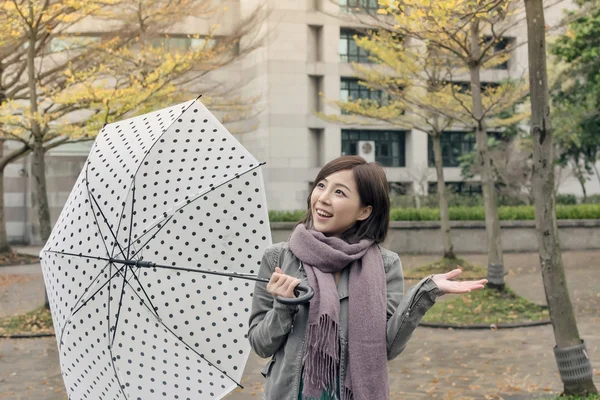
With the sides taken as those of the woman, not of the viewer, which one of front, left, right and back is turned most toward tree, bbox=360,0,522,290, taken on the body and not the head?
back

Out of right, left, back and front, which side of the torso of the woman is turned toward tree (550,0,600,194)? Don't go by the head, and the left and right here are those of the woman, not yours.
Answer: back

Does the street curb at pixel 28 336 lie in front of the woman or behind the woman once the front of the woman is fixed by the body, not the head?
behind

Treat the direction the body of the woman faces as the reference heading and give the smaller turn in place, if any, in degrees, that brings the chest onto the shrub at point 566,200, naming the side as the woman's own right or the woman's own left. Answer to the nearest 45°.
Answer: approximately 180°

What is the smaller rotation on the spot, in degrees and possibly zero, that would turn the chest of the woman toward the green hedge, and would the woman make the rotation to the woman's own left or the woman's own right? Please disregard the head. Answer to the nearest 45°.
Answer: approximately 180°

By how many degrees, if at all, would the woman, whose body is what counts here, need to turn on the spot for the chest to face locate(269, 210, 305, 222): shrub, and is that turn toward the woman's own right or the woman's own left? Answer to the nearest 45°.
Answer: approximately 180°

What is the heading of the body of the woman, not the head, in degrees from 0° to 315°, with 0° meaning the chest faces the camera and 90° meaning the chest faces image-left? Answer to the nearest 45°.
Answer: approximately 0°
